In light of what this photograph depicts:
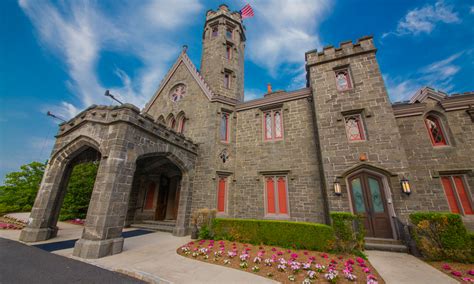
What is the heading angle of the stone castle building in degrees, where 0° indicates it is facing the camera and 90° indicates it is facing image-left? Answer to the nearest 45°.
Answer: approximately 45°

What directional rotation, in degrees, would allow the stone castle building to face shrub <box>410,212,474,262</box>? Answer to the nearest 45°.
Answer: approximately 90° to its left

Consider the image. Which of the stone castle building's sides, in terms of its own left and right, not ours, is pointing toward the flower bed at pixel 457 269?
left

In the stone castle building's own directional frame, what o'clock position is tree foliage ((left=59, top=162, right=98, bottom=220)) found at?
The tree foliage is roughly at 2 o'clock from the stone castle building.
